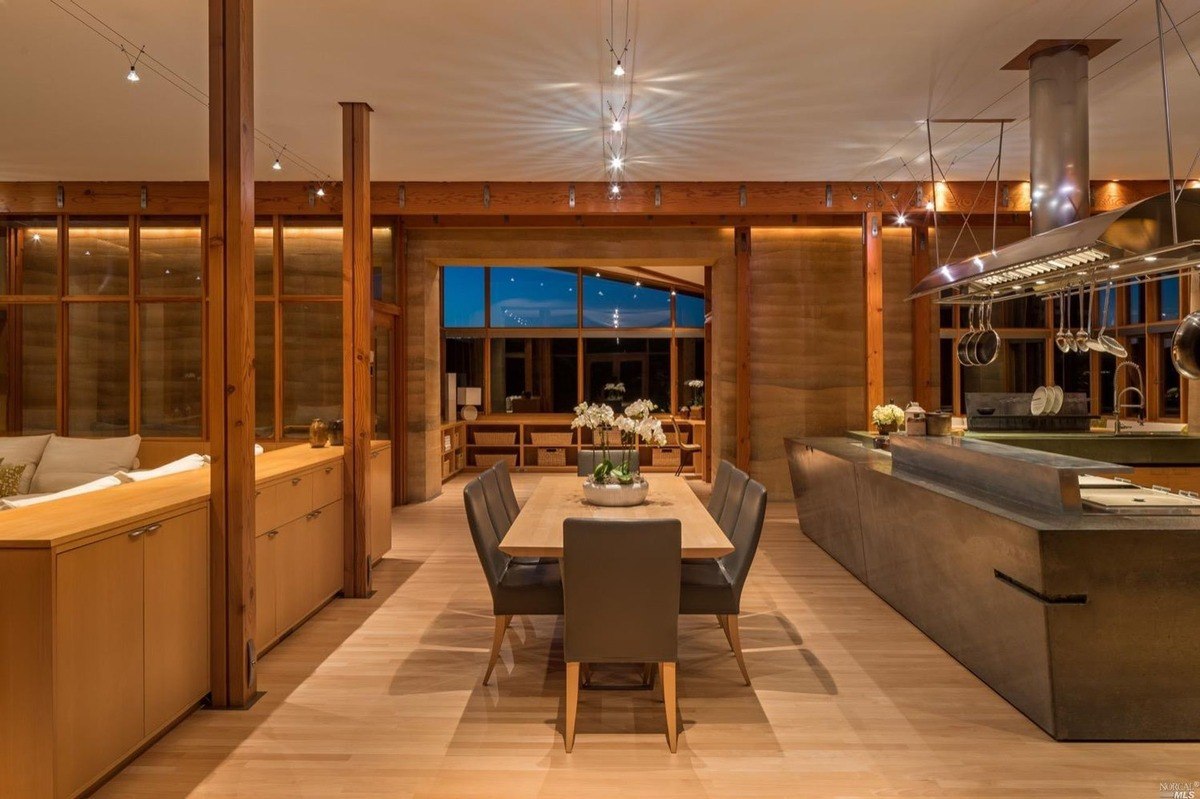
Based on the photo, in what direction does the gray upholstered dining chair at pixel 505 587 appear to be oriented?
to the viewer's right

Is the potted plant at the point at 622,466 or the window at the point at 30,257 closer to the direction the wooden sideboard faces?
the potted plant

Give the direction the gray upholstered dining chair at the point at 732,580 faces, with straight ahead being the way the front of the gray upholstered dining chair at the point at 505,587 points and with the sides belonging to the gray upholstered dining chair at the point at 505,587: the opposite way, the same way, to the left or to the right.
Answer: the opposite way

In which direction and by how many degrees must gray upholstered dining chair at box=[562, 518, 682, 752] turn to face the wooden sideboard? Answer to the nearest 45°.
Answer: approximately 90° to its left

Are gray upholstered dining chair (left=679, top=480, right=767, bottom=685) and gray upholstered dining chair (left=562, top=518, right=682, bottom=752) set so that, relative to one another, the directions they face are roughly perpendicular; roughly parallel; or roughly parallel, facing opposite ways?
roughly perpendicular

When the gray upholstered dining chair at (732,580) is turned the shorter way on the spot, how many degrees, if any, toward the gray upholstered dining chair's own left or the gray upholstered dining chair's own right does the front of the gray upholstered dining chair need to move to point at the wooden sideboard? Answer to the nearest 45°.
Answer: approximately 45° to the gray upholstered dining chair's own left

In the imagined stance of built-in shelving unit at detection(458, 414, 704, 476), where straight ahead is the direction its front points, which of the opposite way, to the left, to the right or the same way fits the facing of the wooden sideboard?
to the left

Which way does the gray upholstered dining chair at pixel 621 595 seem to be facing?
away from the camera

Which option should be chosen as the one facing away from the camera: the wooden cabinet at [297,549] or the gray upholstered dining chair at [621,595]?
the gray upholstered dining chair

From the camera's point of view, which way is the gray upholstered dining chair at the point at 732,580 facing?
to the viewer's left

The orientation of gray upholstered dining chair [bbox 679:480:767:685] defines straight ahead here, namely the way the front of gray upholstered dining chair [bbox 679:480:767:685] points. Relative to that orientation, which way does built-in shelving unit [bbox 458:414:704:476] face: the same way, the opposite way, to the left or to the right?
to the left

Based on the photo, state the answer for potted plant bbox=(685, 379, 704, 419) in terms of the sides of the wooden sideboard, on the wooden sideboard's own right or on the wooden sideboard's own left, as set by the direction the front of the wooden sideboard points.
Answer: on the wooden sideboard's own left

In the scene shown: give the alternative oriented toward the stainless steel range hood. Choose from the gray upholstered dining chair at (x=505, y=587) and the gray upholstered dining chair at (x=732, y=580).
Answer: the gray upholstered dining chair at (x=505, y=587)

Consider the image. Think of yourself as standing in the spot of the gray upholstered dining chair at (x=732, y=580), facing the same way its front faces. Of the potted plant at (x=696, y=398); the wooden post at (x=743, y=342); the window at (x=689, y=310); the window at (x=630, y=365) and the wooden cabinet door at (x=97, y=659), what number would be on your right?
4

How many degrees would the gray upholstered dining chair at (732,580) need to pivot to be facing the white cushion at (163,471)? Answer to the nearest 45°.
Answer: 0° — it already faces it

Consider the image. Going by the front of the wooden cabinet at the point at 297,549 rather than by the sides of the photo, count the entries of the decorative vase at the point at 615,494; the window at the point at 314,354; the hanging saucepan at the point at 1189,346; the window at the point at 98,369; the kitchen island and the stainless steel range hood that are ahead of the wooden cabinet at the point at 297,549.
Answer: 4

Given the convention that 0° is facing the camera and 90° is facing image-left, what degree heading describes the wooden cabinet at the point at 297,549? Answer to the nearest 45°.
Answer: approximately 315°

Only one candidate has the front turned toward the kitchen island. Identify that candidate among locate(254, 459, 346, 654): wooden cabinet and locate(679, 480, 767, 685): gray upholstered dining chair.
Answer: the wooden cabinet
